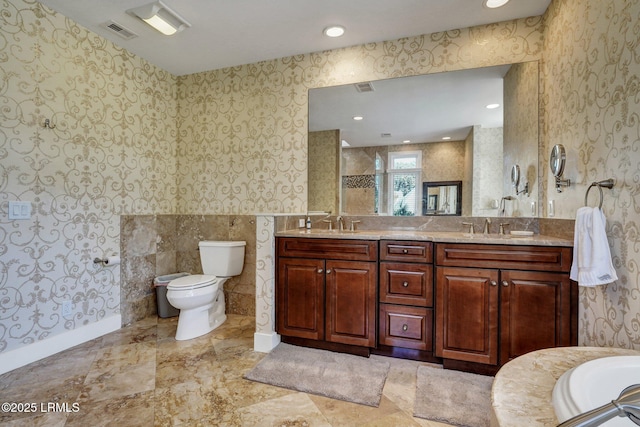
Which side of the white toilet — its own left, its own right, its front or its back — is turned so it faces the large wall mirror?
left

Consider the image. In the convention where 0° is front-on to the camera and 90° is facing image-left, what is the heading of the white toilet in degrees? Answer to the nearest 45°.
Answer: approximately 45°

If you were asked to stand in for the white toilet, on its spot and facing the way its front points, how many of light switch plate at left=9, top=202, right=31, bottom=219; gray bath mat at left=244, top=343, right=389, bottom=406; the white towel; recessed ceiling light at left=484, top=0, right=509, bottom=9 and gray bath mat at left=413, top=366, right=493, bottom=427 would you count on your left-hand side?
4

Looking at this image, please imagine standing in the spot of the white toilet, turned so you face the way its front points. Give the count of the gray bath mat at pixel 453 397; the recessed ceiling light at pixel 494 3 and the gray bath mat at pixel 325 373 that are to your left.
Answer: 3

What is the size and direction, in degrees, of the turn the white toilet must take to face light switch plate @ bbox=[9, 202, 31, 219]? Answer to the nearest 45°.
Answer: approximately 45° to its right

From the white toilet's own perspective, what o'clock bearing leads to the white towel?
The white towel is roughly at 9 o'clock from the white toilet.

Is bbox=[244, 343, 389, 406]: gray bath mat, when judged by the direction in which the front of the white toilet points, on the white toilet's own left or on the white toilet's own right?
on the white toilet's own left

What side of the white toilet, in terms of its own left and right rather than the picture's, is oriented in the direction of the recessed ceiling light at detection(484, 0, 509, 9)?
left
